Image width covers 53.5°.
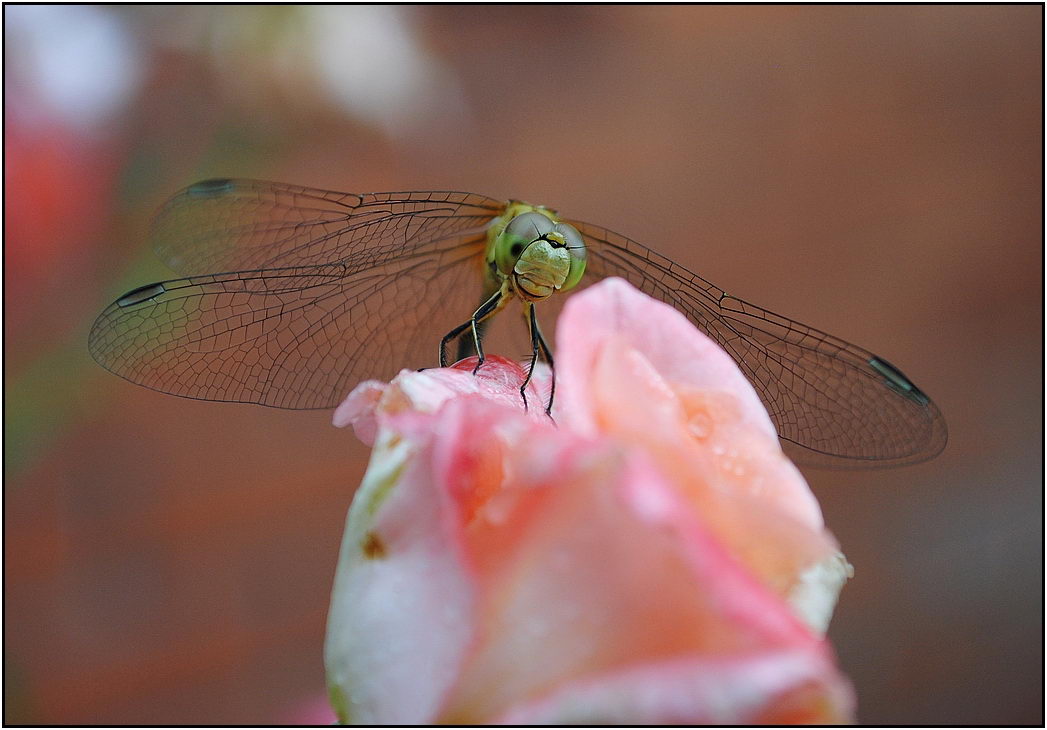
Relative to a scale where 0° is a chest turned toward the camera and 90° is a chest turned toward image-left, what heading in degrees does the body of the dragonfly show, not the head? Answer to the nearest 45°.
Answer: approximately 0°
